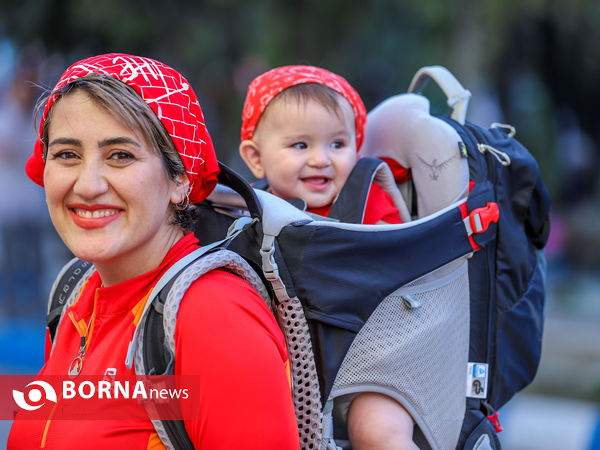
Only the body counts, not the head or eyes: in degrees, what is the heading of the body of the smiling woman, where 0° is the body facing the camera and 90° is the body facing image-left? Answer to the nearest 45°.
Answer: approximately 45°
